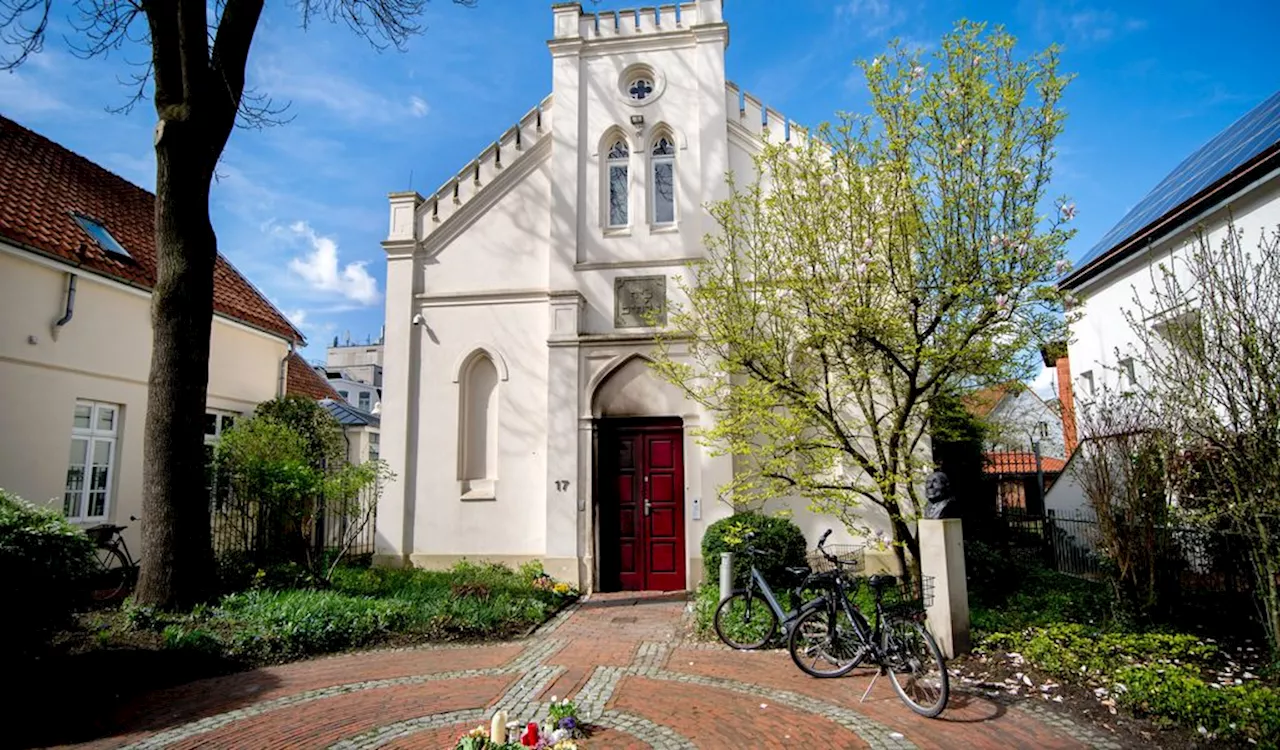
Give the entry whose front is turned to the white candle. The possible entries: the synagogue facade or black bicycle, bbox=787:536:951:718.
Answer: the synagogue facade
